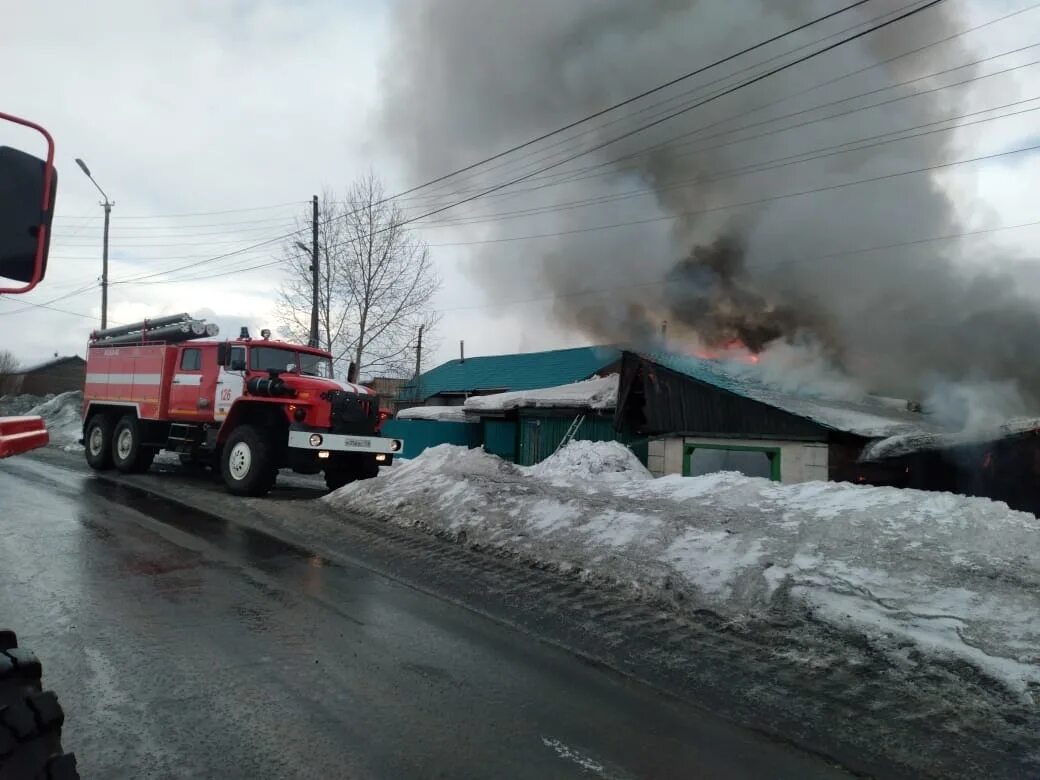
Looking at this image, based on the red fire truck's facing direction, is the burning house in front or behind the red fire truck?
in front

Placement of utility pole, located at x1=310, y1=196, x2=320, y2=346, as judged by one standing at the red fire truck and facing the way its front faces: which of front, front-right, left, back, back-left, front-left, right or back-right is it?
back-left

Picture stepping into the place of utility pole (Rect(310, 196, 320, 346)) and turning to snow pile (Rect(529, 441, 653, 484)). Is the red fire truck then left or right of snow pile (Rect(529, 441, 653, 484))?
right

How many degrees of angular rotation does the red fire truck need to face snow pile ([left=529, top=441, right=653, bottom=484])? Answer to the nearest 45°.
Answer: approximately 45° to its left

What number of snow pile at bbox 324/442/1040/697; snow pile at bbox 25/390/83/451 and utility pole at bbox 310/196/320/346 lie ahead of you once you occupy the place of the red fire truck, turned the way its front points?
1

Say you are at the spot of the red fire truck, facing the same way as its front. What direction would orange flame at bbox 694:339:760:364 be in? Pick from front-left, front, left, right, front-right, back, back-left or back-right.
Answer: front-left

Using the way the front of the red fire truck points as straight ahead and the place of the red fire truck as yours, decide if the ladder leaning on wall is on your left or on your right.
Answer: on your left

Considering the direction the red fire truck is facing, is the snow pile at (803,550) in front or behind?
in front

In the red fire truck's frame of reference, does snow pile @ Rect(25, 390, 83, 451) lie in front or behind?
behind

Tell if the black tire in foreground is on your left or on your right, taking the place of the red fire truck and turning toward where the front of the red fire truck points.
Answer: on your right

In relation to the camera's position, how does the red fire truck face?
facing the viewer and to the right of the viewer
